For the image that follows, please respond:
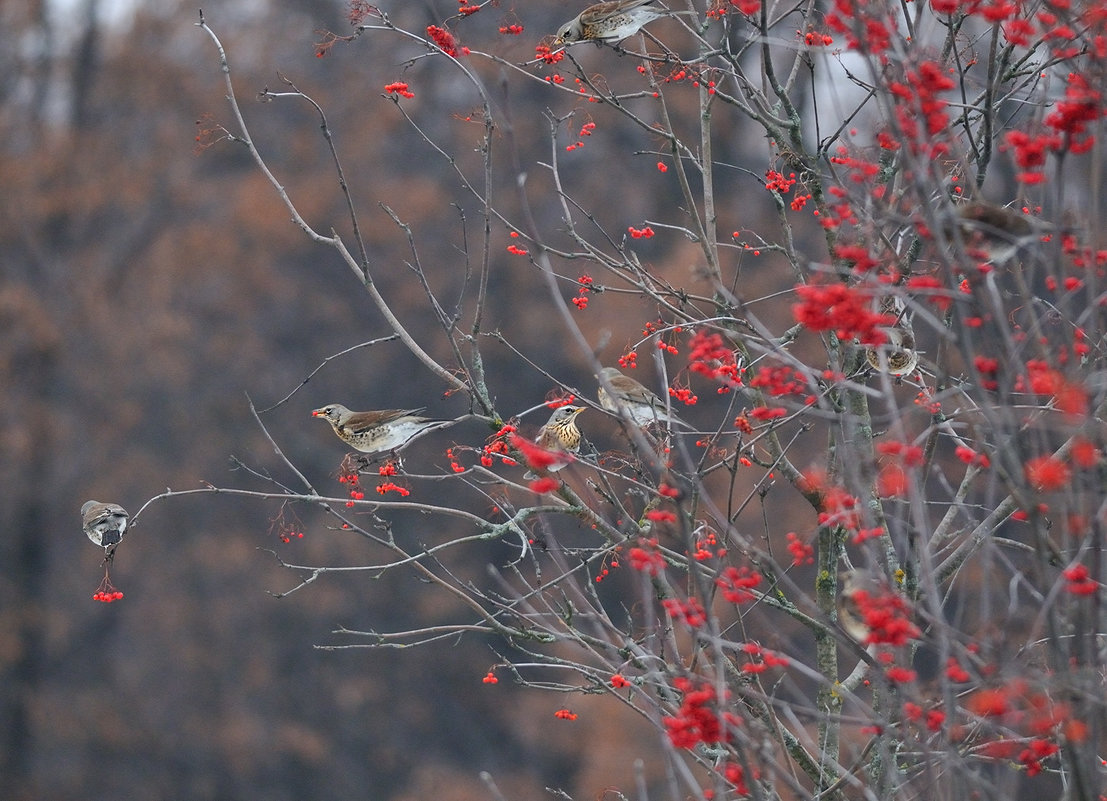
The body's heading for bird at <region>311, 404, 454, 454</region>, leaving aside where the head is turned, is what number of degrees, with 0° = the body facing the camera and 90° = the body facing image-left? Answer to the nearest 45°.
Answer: approximately 90°

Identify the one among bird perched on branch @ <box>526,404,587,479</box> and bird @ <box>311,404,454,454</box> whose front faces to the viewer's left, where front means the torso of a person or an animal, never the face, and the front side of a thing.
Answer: the bird

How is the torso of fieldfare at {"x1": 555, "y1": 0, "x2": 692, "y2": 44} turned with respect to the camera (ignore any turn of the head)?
to the viewer's left

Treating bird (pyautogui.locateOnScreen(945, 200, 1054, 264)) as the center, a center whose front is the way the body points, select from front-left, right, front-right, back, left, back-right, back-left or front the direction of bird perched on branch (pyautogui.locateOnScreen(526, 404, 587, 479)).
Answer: front-right

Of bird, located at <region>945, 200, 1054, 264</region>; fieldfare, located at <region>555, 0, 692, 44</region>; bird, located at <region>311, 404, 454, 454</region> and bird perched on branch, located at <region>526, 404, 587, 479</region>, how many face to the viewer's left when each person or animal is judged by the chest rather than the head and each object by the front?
3

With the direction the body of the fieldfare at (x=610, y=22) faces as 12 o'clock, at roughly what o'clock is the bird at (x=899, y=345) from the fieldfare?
The bird is roughly at 7 o'clock from the fieldfare.

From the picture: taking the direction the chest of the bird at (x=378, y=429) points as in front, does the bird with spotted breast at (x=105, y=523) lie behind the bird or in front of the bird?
in front

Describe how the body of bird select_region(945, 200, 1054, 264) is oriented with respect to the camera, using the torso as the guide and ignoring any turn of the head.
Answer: to the viewer's left
